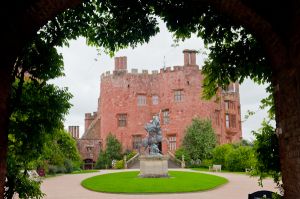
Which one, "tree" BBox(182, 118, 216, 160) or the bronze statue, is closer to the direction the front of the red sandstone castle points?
the bronze statue

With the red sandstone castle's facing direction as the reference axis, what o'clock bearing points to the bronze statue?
The bronze statue is roughly at 12 o'clock from the red sandstone castle.

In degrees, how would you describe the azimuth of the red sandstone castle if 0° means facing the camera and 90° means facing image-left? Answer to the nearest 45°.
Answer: approximately 0°

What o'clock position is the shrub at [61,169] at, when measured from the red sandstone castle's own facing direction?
The shrub is roughly at 1 o'clock from the red sandstone castle.

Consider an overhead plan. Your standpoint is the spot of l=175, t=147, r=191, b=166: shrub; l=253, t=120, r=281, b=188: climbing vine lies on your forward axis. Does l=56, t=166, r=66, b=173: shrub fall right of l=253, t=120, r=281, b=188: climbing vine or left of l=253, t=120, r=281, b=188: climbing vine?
right

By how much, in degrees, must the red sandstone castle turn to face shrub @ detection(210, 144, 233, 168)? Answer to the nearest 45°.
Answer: approximately 45° to its left

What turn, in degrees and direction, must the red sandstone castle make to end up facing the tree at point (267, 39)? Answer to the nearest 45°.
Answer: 0° — it already faces it

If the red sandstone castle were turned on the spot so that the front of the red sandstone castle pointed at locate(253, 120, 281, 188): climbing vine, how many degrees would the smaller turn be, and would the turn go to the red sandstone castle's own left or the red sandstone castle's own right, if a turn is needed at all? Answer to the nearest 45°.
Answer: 0° — it already faces it

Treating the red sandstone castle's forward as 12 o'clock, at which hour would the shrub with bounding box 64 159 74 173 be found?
The shrub is roughly at 1 o'clock from the red sandstone castle.

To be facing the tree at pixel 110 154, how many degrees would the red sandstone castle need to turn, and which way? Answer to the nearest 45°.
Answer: approximately 45° to its right
